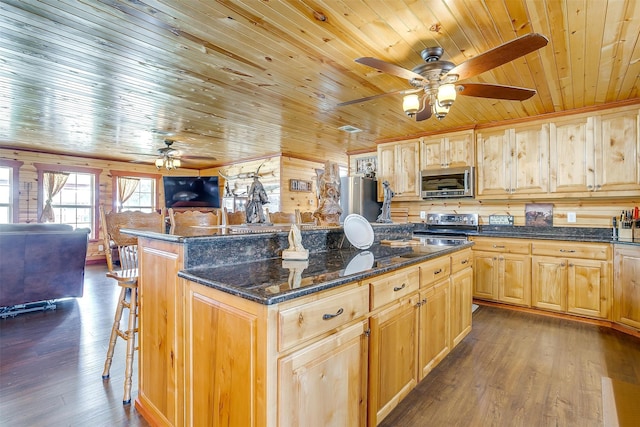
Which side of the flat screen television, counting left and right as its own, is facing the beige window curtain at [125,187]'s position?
right

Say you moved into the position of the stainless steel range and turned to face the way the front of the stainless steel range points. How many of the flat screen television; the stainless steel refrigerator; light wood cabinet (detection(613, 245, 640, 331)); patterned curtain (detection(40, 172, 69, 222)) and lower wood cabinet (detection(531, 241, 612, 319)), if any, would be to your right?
3

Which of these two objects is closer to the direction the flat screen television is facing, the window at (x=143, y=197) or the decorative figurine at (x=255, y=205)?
the decorative figurine

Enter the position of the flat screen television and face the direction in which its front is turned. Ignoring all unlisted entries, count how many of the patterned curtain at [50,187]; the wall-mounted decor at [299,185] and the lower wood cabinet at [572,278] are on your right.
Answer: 1

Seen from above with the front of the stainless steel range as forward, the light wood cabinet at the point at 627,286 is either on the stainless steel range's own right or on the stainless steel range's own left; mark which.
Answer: on the stainless steel range's own left

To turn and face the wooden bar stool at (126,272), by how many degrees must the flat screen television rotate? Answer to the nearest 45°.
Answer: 0° — it already faces it

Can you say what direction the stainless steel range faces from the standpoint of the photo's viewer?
facing the viewer

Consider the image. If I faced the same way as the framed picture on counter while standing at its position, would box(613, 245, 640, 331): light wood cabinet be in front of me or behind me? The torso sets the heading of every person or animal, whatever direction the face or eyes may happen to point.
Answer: in front

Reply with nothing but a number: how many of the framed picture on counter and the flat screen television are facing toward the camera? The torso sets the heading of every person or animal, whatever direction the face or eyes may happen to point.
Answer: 2

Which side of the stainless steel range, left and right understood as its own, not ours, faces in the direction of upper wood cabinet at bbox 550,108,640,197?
left

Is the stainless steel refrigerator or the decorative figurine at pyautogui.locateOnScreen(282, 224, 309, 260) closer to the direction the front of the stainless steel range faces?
the decorative figurine

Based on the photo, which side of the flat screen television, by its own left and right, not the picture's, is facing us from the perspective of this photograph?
front

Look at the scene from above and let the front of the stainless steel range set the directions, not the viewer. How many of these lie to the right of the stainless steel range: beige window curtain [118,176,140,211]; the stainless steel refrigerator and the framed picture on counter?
2

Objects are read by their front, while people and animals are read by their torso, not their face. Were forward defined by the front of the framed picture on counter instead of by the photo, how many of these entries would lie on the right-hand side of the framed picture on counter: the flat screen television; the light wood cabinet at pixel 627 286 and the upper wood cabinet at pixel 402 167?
2

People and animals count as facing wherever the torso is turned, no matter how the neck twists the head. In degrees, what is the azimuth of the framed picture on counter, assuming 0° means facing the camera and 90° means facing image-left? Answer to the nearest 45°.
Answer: approximately 0°

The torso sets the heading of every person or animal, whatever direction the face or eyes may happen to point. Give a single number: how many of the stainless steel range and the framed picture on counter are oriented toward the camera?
2

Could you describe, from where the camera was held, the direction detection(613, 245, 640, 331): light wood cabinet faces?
facing the viewer and to the left of the viewer

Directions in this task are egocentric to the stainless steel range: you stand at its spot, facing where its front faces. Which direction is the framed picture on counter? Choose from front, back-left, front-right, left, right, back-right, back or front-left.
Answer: left

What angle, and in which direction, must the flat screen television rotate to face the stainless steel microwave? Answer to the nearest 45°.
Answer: approximately 45° to its left
